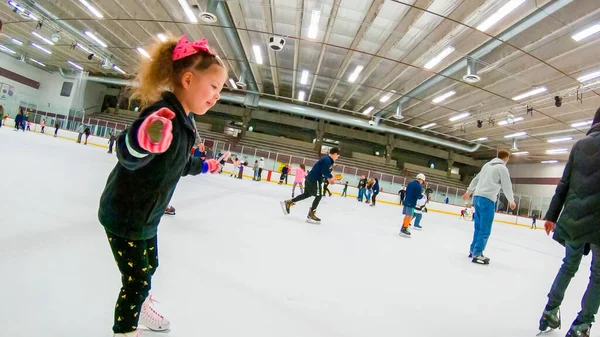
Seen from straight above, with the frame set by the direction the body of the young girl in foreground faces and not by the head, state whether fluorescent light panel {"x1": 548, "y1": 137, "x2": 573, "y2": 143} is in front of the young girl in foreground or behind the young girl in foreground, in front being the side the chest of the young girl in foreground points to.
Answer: in front

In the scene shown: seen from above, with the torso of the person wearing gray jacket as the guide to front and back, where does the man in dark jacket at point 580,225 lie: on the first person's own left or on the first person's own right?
on the first person's own right

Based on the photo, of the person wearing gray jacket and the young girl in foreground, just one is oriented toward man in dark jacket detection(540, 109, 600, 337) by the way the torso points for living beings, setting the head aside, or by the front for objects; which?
the young girl in foreground

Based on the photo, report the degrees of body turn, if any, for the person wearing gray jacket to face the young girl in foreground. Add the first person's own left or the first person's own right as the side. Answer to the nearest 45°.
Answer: approximately 135° to the first person's own right

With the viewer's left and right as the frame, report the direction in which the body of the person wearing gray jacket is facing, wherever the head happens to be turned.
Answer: facing away from the viewer and to the right of the viewer

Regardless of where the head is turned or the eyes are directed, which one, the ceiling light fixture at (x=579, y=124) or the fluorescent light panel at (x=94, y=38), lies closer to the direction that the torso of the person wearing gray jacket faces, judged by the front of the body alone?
the ceiling light fixture

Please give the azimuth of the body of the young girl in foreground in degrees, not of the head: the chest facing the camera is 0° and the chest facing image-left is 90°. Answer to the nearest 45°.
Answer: approximately 270°
